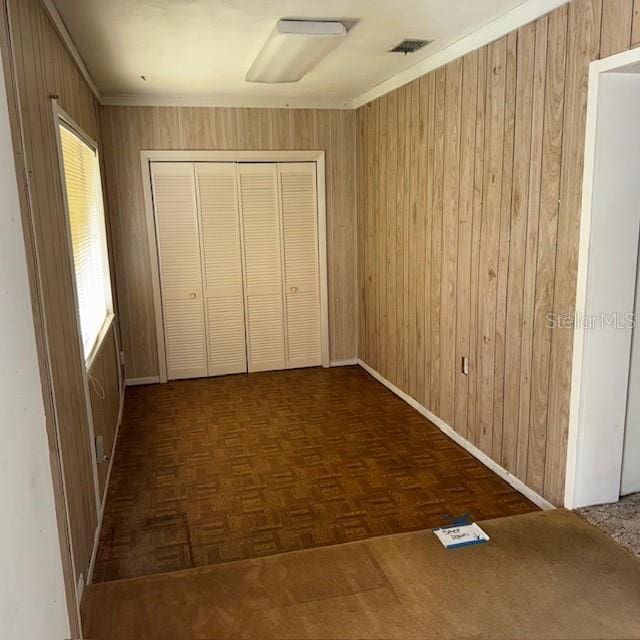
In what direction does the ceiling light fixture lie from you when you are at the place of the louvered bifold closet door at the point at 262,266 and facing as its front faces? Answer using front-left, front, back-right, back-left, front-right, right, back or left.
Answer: front

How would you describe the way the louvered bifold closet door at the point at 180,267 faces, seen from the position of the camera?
facing the viewer

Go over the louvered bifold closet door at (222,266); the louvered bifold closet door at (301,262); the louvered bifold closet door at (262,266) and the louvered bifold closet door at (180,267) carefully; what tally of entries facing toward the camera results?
4

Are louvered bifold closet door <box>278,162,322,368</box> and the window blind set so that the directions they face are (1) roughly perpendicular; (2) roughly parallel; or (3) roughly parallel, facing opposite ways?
roughly perpendicular

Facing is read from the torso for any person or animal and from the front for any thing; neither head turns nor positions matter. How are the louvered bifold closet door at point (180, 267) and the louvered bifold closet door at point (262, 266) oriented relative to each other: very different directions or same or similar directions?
same or similar directions

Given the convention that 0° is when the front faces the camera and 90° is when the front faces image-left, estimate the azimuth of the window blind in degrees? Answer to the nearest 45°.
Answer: approximately 270°

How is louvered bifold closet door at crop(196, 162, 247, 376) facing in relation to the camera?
toward the camera

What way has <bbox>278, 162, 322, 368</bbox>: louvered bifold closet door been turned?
toward the camera

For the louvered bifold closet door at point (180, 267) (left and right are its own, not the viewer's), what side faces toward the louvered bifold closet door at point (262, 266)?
left

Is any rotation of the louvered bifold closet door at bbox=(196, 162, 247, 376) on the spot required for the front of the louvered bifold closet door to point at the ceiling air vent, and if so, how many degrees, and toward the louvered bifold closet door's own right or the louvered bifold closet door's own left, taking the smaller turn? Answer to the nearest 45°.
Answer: approximately 45° to the louvered bifold closet door's own left

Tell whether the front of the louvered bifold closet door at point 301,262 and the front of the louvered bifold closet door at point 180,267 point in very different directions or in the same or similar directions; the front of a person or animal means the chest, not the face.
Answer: same or similar directions

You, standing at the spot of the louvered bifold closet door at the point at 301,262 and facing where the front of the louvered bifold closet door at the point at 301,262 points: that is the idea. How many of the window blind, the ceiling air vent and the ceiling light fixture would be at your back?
0

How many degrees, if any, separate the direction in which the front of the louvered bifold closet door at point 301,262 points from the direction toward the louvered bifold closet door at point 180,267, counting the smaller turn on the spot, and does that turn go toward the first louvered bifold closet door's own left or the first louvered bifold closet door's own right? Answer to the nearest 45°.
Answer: approximately 90° to the first louvered bifold closet door's own right

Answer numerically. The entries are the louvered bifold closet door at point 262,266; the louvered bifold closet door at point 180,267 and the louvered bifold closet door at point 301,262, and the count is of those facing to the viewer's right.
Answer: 0

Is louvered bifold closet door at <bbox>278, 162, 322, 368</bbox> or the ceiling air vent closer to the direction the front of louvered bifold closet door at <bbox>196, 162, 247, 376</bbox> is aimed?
the ceiling air vent
